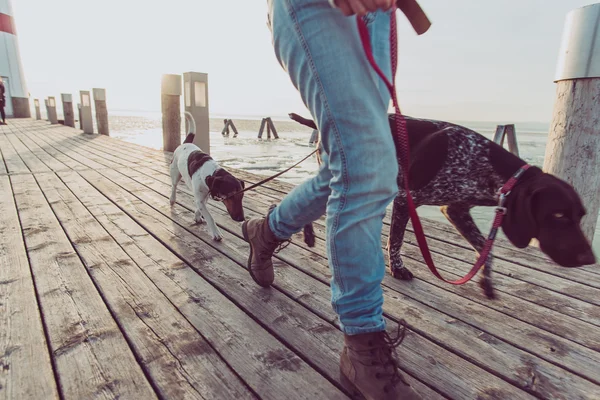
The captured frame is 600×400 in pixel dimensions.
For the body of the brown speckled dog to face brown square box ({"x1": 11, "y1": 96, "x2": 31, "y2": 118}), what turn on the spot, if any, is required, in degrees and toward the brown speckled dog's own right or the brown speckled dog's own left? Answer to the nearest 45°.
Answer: approximately 135° to the brown speckled dog's own left

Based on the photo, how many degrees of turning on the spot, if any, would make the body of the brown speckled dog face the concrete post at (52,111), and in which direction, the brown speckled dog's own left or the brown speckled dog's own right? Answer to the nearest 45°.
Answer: approximately 135° to the brown speckled dog's own left

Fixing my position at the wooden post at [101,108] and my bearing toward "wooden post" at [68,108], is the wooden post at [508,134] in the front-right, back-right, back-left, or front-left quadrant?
back-right

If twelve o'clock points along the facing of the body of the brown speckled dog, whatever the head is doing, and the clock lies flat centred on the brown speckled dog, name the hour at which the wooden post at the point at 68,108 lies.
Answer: The wooden post is roughly at 7 o'clock from the brown speckled dog.

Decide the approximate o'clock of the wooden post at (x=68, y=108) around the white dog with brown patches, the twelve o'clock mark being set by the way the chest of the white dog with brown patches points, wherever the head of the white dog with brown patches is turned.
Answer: The wooden post is roughly at 7 o'clock from the white dog with brown patches.

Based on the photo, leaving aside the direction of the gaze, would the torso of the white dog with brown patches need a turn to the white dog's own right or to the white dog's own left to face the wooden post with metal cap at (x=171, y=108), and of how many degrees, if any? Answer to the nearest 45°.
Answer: approximately 135° to the white dog's own left

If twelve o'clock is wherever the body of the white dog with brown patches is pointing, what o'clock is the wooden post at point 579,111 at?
The wooden post is roughly at 11 o'clock from the white dog with brown patches.

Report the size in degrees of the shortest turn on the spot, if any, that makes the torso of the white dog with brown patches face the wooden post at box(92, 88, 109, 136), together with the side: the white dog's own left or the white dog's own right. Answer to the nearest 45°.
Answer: approximately 135° to the white dog's own left

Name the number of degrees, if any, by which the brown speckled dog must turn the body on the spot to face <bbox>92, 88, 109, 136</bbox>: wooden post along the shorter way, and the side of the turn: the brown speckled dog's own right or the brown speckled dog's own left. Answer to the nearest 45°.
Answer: approximately 135° to the brown speckled dog's own left

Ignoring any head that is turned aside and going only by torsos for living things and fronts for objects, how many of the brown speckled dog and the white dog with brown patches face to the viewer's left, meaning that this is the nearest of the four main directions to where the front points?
0

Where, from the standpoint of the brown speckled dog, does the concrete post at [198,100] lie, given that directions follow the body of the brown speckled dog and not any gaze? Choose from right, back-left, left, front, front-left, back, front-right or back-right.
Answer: back-left

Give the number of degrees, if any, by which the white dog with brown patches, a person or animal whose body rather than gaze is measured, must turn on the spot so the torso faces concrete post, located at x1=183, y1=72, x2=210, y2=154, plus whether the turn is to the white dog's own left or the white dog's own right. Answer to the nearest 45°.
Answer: approximately 135° to the white dog's own left

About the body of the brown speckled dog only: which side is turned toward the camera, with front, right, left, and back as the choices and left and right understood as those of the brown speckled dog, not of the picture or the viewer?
right
